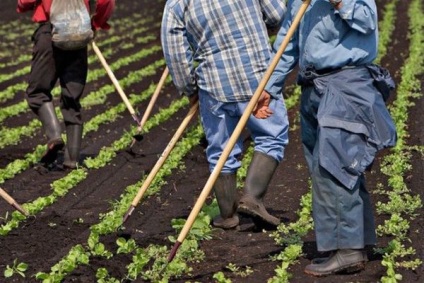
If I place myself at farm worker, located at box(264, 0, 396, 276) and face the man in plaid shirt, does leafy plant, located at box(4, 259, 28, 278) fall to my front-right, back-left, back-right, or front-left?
front-left

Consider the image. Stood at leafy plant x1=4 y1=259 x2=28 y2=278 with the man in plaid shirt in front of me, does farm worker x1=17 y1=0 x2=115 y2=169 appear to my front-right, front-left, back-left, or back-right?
front-left

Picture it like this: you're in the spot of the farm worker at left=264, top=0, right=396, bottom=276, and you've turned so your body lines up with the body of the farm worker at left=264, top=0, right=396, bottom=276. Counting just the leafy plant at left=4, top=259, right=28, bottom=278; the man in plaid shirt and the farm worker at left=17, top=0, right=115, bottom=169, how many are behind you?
0

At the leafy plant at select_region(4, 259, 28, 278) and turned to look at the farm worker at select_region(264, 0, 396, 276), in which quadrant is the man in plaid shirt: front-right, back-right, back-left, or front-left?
front-left
